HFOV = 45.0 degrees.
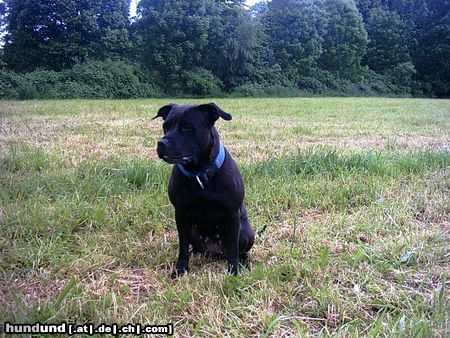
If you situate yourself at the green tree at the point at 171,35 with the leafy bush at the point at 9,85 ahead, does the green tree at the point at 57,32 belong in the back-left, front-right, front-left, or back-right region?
front-right

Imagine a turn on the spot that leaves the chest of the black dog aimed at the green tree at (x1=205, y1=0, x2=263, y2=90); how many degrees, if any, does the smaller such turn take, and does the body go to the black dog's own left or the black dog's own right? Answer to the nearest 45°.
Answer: approximately 135° to the black dog's own right

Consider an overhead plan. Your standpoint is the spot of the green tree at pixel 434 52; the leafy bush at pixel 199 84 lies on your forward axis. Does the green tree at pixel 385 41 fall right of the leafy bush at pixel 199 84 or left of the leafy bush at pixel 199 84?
right

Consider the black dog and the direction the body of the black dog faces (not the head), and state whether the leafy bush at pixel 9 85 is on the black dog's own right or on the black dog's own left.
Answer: on the black dog's own right

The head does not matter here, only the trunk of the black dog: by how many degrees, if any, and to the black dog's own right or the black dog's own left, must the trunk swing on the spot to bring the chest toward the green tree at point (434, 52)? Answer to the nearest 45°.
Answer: approximately 180°

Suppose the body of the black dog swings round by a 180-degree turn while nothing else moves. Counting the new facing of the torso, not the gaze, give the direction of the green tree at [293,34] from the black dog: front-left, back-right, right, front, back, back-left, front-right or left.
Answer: front-left

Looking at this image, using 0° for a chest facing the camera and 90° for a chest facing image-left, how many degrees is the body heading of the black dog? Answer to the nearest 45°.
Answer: approximately 45°

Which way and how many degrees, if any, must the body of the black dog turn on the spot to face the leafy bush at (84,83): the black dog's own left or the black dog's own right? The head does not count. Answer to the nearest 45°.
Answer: approximately 135° to the black dog's own right

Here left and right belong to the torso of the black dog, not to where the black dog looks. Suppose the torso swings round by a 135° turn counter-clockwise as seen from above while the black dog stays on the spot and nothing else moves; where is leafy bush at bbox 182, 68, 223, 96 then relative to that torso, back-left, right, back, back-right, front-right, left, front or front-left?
left

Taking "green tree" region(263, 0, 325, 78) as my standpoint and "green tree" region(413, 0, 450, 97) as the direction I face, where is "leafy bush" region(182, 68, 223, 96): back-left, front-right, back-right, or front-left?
back-right

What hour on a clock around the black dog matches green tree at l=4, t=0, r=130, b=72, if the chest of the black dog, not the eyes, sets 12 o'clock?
The green tree is roughly at 4 o'clock from the black dog.

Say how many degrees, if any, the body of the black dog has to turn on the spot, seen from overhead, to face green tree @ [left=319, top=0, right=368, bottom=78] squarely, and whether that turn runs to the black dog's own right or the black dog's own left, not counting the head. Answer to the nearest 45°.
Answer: approximately 135° to the black dog's own right
